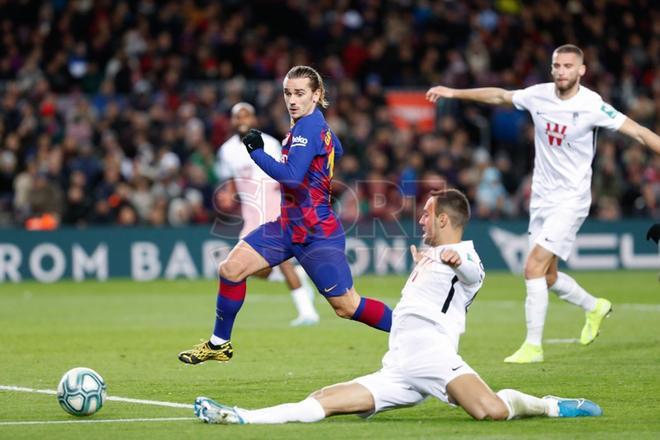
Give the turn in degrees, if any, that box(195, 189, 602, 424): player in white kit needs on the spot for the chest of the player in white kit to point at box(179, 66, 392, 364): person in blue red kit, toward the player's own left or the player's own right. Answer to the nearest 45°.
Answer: approximately 45° to the player's own right

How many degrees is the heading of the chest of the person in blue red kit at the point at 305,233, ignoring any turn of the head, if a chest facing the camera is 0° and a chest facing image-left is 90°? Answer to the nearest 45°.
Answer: approximately 90°

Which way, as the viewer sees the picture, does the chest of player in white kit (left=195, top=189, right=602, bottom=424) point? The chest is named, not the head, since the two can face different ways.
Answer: to the viewer's left

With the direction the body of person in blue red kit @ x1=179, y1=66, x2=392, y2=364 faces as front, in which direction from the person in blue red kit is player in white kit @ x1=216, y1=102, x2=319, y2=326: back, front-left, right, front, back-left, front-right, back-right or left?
right

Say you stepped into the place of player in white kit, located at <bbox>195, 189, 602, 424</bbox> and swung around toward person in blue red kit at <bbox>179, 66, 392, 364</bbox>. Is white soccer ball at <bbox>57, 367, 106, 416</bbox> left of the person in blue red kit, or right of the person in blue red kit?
left

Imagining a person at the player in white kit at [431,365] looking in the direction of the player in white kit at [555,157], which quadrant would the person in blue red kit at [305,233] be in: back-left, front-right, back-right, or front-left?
front-left

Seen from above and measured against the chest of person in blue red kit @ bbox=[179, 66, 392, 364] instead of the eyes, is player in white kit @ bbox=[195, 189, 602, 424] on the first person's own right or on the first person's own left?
on the first person's own left

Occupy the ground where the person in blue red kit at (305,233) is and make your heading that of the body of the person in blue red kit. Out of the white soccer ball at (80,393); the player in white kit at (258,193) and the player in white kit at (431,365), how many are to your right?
1

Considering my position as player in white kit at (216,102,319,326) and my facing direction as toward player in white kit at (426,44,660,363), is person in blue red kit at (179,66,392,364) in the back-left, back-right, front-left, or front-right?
front-right

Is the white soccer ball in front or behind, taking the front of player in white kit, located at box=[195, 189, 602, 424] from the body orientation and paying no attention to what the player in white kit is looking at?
in front

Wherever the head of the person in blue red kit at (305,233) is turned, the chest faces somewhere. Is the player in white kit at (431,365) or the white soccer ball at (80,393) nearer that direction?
the white soccer ball

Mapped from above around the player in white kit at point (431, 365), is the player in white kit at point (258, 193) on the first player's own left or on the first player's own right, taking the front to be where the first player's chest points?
on the first player's own right

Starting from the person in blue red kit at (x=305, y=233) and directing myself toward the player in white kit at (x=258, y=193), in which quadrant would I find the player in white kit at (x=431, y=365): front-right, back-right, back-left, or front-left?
back-right

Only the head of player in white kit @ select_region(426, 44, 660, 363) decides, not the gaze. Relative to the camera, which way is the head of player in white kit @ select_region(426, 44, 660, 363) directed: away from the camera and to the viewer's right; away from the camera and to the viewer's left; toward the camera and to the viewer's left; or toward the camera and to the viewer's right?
toward the camera and to the viewer's left
